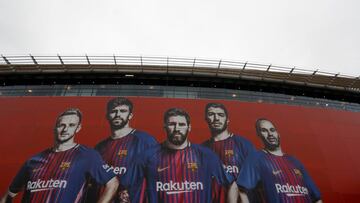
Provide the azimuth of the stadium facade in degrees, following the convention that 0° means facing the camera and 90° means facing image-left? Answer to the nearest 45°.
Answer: approximately 0°

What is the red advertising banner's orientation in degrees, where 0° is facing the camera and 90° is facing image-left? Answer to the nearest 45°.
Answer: approximately 0°
